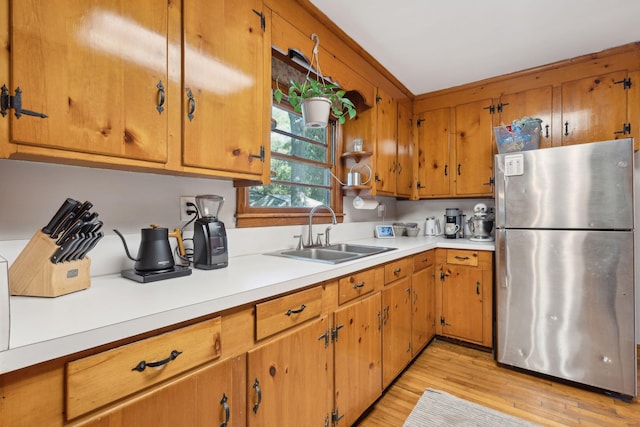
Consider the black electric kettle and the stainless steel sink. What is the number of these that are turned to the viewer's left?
1

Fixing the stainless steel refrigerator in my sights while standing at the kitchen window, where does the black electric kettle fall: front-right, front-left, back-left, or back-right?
back-right

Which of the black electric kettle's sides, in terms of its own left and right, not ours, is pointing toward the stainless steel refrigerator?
back

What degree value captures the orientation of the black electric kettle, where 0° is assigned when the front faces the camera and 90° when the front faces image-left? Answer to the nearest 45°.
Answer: approximately 90°

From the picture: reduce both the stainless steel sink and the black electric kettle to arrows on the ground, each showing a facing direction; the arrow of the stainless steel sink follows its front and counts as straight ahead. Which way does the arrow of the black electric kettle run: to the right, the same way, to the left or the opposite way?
to the right

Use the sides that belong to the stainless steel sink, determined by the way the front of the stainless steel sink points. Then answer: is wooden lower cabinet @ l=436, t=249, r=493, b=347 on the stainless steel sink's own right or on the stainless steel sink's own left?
on the stainless steel sink's own left

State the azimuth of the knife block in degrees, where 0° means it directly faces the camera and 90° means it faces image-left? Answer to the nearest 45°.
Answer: approximately 315°

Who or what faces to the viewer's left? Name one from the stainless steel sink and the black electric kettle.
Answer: the black electric kettle

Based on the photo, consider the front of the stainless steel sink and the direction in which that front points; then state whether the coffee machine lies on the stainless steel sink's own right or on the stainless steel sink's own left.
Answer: on the stainless steel sink's own left

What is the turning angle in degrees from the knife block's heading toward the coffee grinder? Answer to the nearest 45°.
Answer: approximately 45° to its left

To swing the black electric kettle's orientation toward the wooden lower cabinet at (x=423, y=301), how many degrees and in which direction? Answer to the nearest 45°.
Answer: approximately 180°
